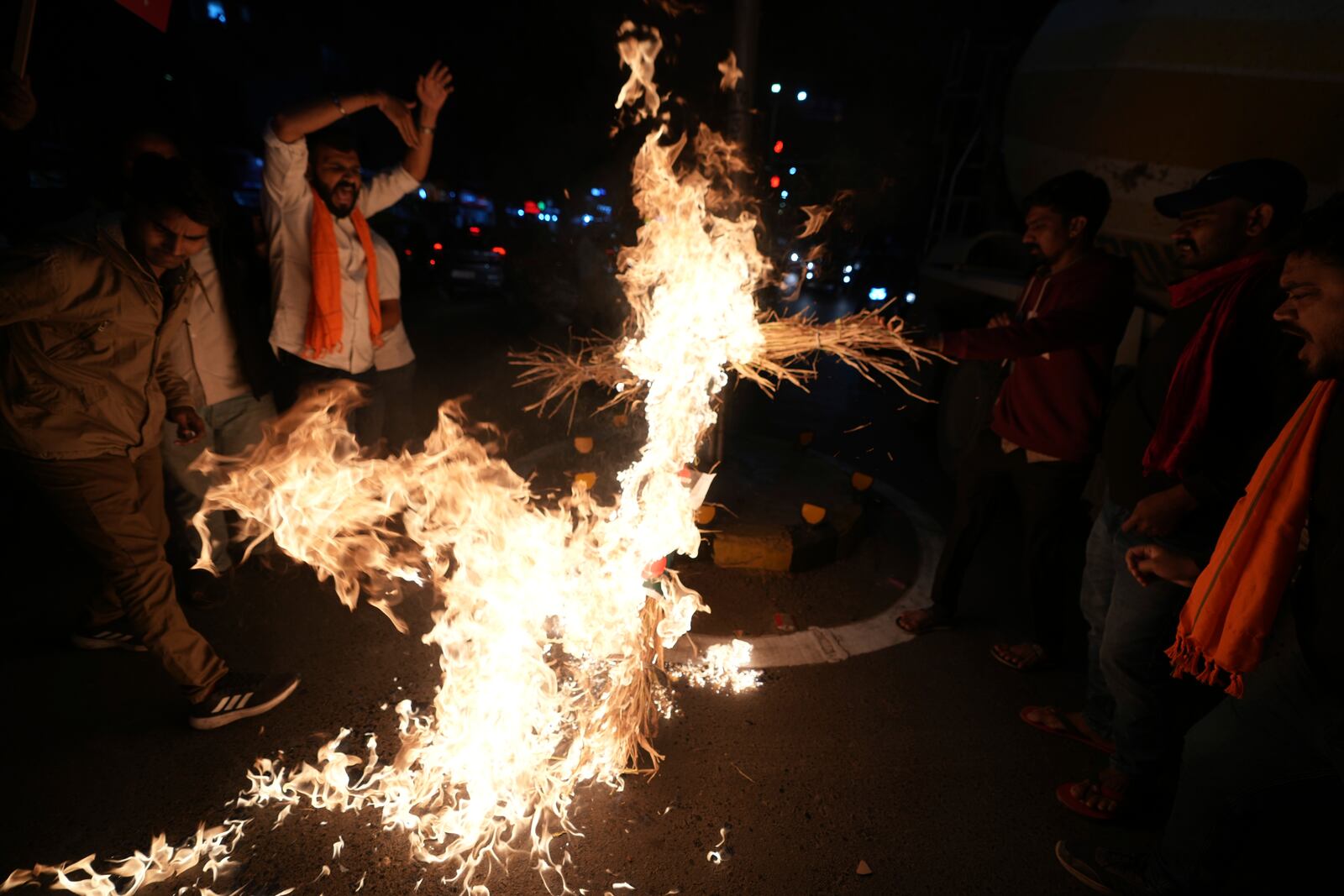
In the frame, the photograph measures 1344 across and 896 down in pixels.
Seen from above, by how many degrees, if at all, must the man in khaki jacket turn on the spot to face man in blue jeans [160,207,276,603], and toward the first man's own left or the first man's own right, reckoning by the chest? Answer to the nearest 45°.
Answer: approximately 90° to the first man's own left

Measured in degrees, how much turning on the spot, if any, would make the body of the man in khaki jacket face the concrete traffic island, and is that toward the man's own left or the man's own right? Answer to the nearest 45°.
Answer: approximately 45° to the man's own left

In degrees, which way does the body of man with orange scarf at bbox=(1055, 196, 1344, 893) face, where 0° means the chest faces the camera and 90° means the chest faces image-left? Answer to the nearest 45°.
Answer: approximately 90°

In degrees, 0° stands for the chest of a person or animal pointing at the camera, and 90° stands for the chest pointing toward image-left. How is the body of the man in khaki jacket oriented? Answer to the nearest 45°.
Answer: approximately 315°

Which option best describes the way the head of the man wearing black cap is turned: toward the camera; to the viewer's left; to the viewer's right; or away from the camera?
to the viewer's left

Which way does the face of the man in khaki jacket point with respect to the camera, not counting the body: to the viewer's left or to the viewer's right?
to the viewer's right

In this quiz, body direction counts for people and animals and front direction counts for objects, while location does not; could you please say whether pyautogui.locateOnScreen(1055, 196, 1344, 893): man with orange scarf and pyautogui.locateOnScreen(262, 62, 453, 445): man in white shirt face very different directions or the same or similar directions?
very different directions

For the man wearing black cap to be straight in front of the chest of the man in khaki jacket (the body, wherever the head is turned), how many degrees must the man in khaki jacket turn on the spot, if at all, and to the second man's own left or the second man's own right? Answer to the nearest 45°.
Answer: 0° — they already face them

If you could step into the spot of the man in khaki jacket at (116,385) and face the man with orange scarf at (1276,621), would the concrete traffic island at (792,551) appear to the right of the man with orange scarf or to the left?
left
